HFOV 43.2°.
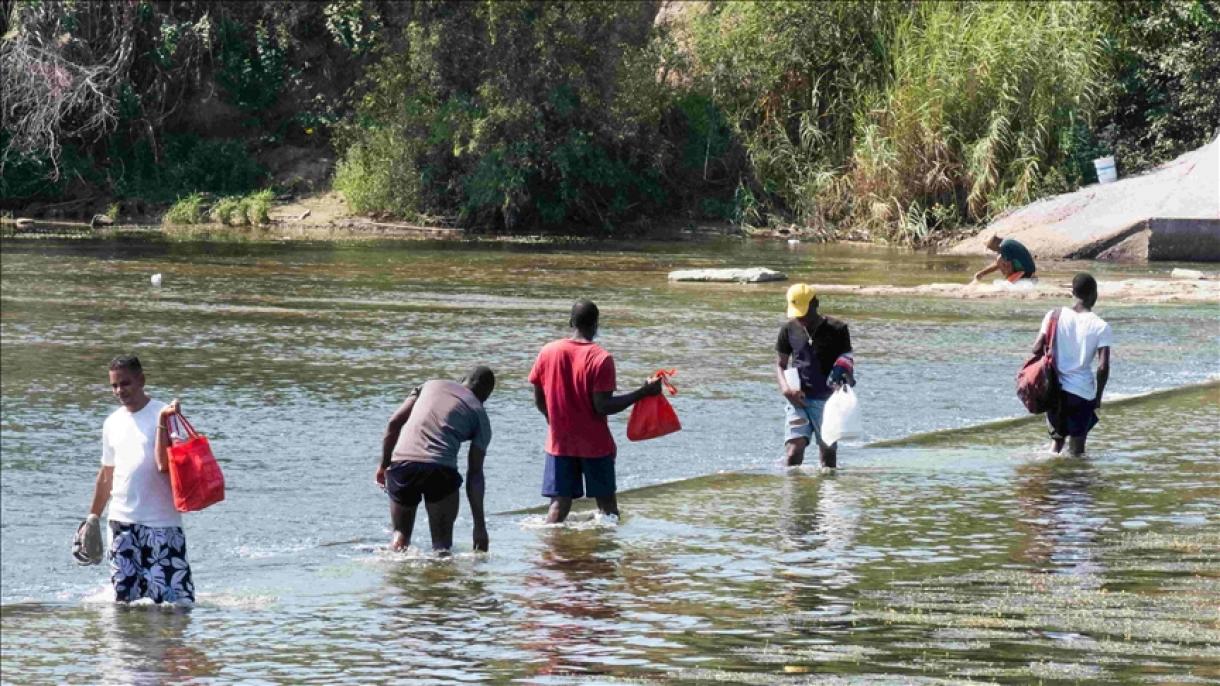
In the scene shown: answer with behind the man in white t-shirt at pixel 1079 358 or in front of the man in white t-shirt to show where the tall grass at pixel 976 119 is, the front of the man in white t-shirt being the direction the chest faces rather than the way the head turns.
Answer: in front

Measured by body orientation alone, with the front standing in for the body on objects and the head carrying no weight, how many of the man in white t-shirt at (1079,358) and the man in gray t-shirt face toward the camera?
0

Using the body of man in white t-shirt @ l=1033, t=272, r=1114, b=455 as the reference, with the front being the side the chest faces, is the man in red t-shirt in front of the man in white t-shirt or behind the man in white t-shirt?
behind

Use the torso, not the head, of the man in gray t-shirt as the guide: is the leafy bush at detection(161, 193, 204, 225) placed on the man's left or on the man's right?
on the man's left

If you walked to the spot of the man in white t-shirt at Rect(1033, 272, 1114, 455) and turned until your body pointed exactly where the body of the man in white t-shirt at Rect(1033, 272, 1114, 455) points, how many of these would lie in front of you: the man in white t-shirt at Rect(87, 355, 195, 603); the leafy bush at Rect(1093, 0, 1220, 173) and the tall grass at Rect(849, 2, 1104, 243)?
2

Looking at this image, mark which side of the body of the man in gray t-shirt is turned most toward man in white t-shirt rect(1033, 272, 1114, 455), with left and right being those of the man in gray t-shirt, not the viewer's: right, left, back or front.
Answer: front

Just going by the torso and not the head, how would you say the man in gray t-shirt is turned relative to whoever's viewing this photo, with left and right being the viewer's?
facing away from the viewer and to the right of the viewer

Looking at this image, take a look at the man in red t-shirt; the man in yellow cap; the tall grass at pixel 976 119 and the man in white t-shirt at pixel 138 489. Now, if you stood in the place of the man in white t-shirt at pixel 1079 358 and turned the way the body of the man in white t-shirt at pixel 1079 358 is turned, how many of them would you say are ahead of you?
1

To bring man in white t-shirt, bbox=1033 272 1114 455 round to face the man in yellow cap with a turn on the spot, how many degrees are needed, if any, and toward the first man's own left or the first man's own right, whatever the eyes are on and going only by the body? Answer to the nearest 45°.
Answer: approximately 135° to the first man's own left

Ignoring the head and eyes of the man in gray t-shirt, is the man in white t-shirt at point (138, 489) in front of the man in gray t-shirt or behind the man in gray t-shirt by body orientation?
behind

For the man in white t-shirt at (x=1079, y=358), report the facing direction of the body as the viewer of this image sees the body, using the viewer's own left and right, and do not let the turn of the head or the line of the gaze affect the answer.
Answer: facing away from the viewer

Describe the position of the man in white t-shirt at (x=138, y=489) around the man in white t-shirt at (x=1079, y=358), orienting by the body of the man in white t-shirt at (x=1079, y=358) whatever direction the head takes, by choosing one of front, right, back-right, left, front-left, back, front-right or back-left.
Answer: back-left
